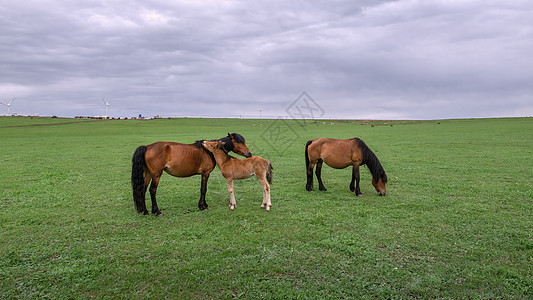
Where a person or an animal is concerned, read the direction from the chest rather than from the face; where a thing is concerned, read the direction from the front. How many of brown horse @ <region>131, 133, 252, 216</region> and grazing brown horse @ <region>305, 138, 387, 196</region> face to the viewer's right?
2

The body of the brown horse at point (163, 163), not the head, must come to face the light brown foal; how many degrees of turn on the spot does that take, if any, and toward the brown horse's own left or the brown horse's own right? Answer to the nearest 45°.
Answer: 0° — it already faces it

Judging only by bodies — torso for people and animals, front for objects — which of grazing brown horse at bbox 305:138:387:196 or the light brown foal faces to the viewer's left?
the light brown foal

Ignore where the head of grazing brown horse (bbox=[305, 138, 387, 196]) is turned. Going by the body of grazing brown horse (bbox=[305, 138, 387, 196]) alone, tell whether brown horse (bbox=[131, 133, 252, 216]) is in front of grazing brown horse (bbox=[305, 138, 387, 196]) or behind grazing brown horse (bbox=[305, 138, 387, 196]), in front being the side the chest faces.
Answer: behind

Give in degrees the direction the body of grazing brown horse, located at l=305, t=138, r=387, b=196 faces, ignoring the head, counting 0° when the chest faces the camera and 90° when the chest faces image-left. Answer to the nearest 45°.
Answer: approximately 270°

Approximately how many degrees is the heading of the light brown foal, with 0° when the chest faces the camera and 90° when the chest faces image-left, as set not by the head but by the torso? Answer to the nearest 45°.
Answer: approximately 90°

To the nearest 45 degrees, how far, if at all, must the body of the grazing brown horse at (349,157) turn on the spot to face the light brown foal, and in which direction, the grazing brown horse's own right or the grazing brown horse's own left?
approximately 135° to the grazing brown horse's own right

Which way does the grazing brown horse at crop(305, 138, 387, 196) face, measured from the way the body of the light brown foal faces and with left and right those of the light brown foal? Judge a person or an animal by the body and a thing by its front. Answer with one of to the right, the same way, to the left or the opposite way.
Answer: the opposite way

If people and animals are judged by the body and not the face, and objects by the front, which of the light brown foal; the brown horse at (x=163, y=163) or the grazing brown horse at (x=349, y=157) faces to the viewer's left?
the light brown foal

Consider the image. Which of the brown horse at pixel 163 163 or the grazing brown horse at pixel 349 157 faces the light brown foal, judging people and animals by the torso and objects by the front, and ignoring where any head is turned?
the brown horse at pixel 163 163

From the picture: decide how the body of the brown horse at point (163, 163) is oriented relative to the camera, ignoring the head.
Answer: to the viewer's right

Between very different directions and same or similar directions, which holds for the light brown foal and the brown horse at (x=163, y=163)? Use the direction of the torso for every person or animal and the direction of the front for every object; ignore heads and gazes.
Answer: very different directions
